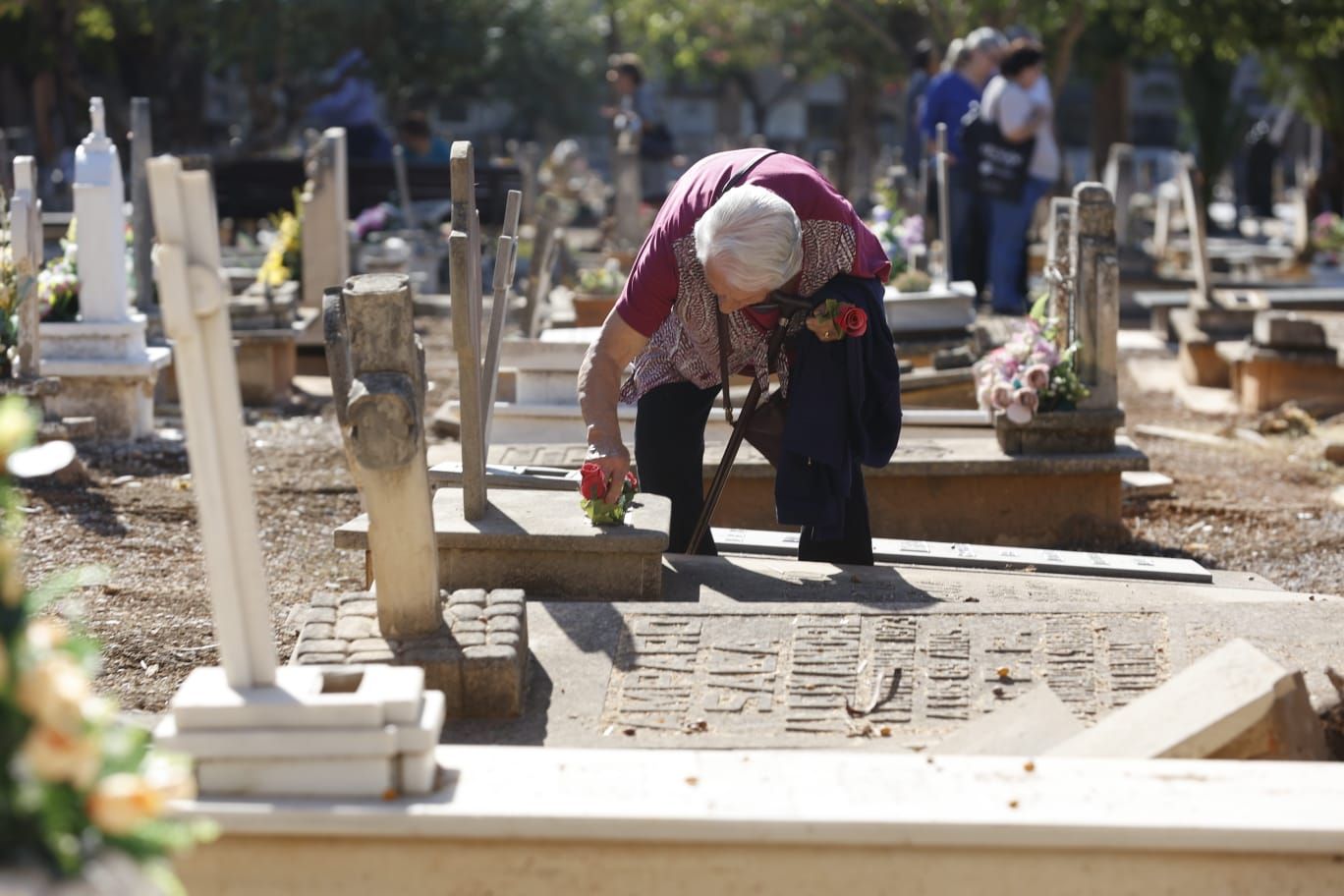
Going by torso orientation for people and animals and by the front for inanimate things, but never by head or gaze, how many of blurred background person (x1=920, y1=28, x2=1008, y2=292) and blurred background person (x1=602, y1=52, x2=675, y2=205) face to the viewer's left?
1

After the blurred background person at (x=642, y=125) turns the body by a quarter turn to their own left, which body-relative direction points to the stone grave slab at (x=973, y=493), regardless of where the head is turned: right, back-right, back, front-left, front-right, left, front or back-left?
front
